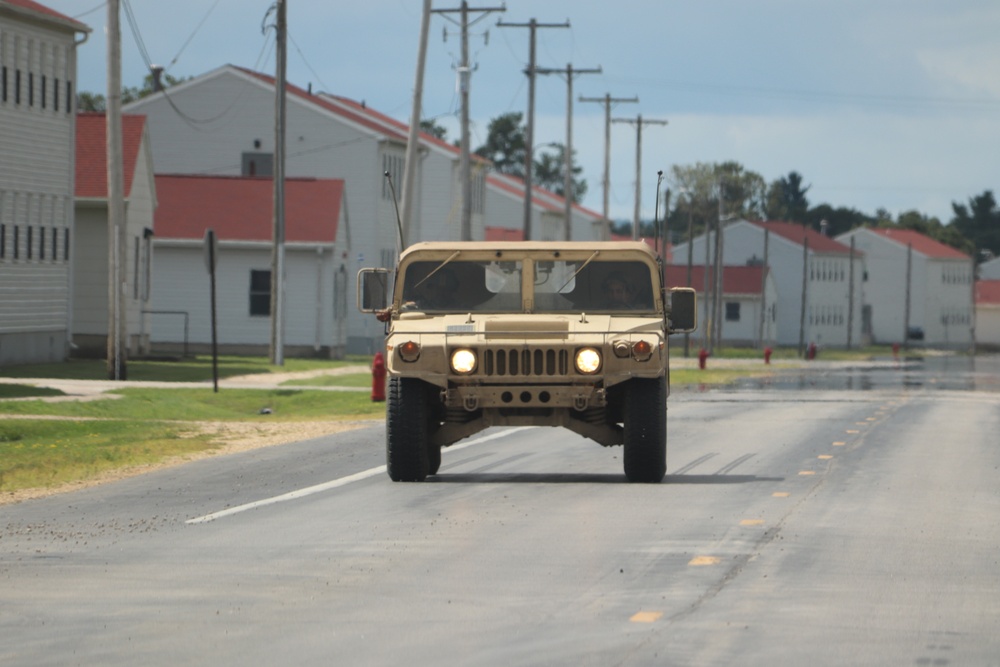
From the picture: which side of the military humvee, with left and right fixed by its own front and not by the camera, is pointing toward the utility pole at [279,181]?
back

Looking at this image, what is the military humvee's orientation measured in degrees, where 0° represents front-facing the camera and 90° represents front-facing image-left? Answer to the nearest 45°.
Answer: approximately 0°

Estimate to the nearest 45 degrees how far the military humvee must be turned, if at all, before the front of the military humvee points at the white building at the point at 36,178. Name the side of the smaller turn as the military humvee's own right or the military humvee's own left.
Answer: approximately 135° to the military humvee's own right

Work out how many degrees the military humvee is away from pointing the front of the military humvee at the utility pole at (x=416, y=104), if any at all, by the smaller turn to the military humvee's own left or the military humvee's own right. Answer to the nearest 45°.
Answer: approximately 180°

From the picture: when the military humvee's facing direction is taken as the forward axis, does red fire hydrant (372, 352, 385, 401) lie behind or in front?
behind

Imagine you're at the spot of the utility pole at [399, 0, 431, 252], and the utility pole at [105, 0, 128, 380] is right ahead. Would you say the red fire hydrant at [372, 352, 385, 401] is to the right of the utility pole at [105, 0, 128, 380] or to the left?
left
